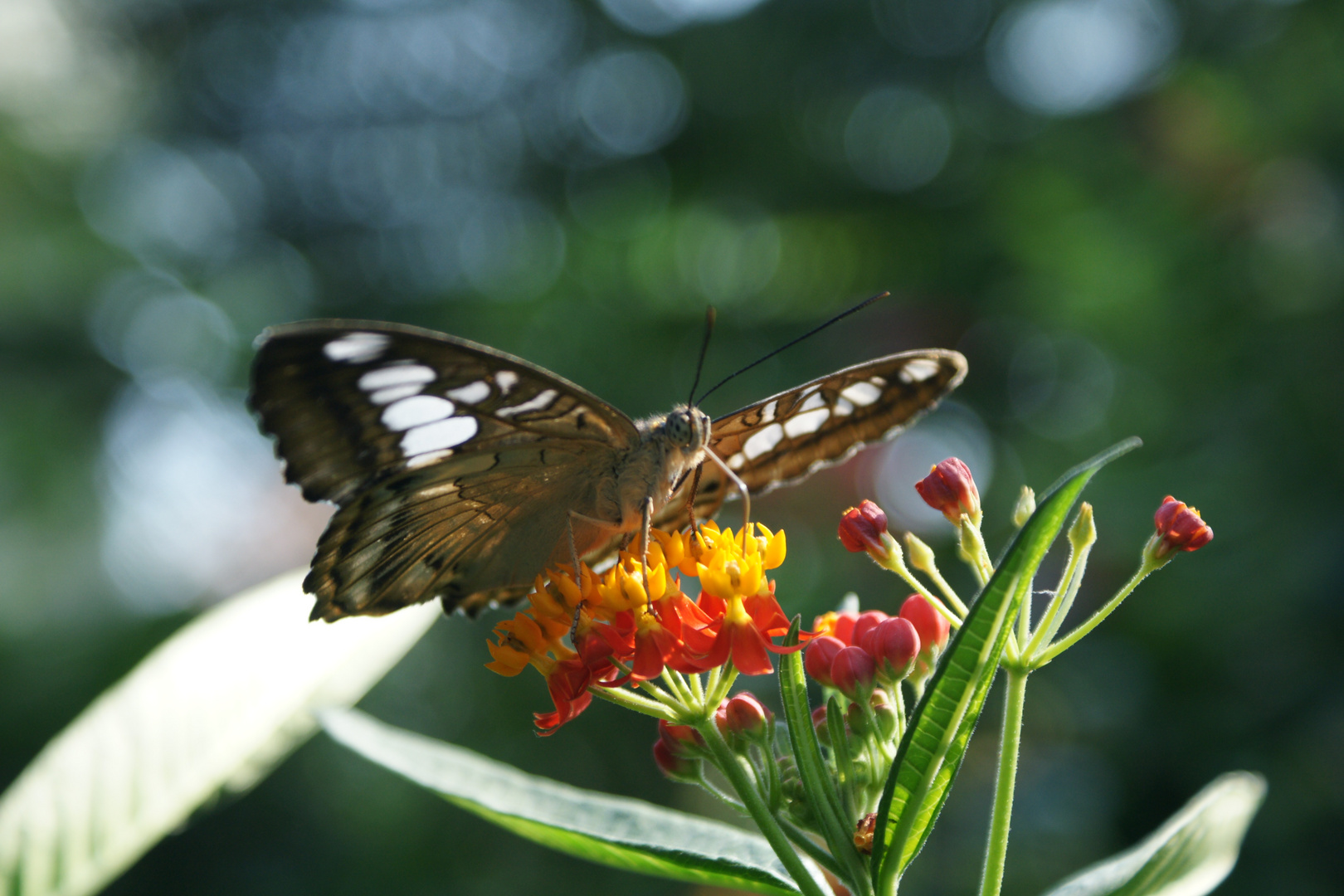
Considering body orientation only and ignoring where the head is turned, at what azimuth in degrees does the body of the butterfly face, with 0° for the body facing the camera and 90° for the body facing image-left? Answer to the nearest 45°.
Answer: approximately 315°
